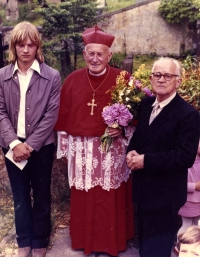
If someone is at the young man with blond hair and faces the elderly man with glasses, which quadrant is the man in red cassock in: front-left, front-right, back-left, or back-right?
front-left

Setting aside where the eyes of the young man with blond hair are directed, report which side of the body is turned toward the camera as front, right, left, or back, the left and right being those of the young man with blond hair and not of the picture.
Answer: front

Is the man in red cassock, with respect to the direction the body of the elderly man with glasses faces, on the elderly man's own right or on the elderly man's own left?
on the elderly man's own right

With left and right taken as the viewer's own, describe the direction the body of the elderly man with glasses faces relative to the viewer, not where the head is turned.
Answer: facing the viewer and to the left of the viewer

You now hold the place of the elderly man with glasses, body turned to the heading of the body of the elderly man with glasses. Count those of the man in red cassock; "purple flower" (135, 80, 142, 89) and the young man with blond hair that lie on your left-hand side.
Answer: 0

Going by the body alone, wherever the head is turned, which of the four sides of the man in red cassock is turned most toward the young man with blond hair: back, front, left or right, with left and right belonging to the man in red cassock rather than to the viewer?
right

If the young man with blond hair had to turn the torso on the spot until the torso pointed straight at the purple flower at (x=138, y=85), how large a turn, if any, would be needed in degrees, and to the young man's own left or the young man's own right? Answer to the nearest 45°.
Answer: approximately 90° to the young man's own left

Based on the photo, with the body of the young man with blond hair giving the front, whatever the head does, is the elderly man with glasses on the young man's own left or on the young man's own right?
on the young man's own left

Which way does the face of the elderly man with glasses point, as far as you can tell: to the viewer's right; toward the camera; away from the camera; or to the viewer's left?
toward the camera

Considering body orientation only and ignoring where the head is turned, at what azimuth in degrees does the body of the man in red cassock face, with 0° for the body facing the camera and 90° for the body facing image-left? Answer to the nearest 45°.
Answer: approximately 0°

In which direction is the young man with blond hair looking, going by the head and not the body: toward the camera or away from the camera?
toward the camera

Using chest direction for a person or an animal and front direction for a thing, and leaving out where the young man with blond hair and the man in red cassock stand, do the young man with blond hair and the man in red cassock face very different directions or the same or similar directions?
same or similar directions

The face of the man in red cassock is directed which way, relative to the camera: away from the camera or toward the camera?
toward the camera
